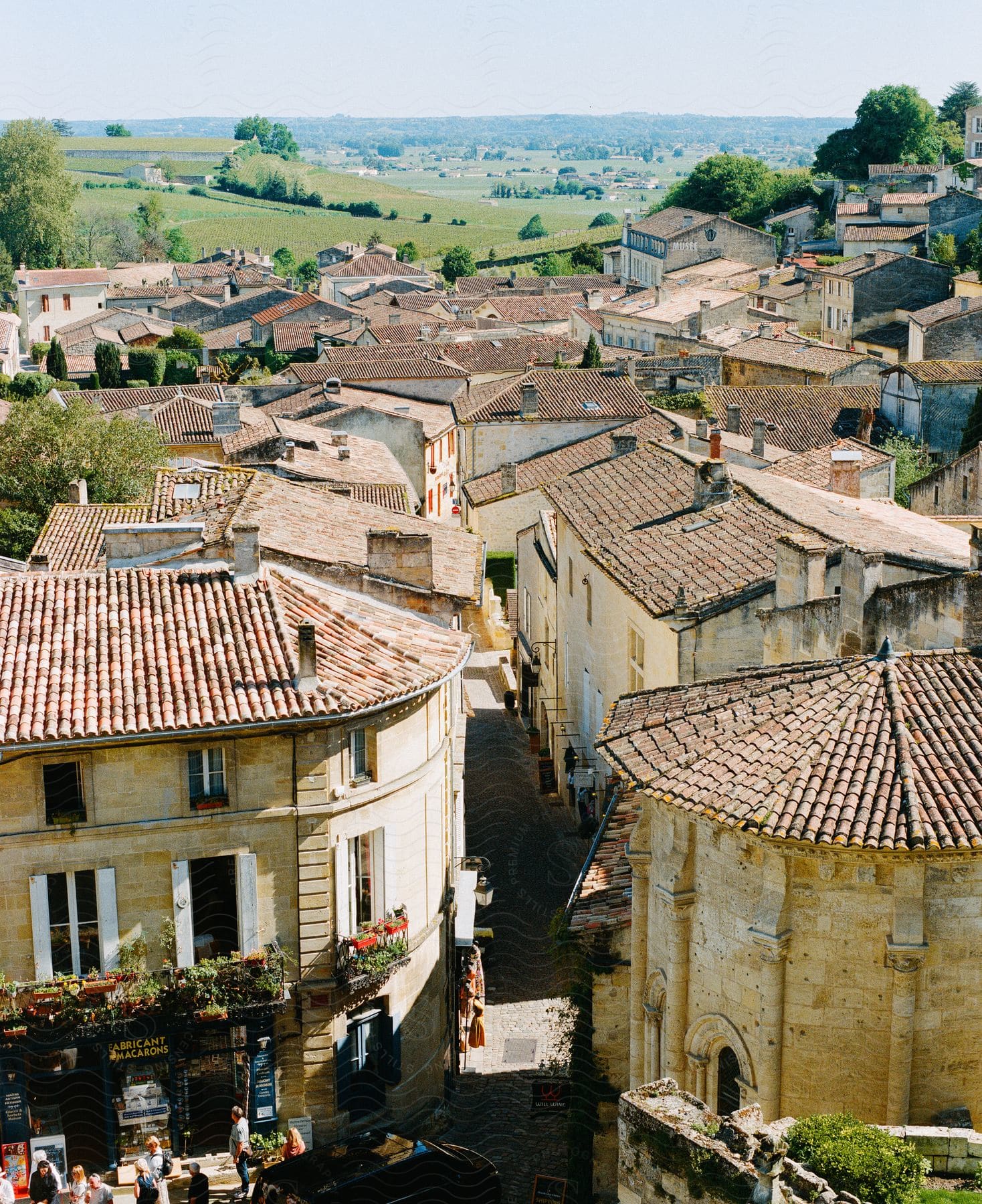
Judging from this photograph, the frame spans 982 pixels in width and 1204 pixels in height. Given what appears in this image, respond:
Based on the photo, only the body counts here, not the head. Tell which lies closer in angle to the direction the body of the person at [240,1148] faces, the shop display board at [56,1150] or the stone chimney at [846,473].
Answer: the shop display board

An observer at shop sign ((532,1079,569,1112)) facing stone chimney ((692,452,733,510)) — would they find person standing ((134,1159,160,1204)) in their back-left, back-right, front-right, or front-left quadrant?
back-left

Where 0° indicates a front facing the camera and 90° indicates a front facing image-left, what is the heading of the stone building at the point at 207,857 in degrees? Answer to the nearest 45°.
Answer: approximately 0°

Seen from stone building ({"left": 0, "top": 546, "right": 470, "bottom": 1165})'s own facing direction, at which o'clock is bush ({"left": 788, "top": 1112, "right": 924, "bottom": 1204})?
The bush is roughly at 11 o'clock from the stone building.
